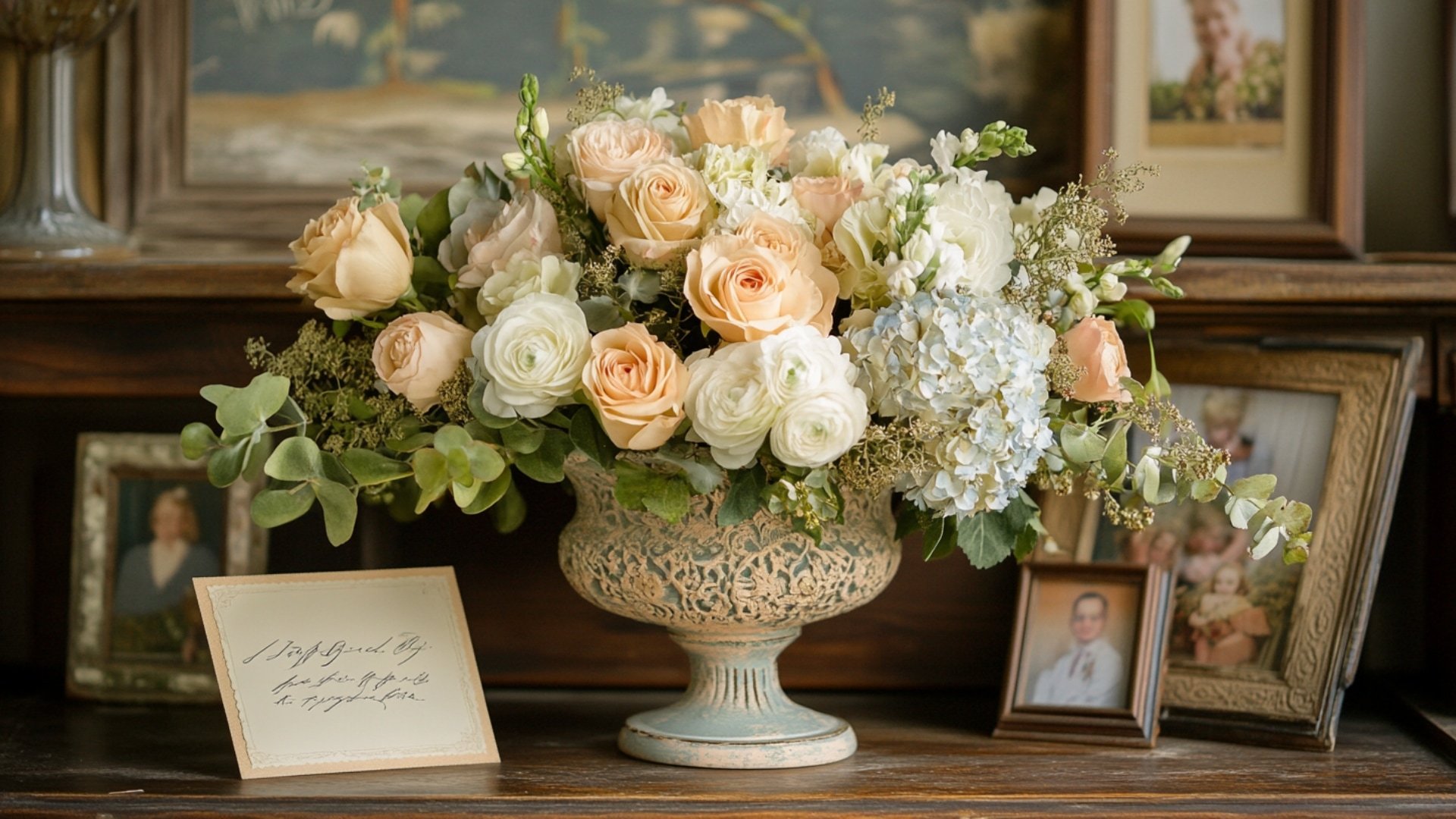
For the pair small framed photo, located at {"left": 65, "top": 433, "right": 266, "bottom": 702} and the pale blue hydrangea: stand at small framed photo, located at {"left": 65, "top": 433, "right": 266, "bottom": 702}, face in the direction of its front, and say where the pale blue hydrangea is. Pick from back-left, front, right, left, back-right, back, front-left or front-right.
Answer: front-left

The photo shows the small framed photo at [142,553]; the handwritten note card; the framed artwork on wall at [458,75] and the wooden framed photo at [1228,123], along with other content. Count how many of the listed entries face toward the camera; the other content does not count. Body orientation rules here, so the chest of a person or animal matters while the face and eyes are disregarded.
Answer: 4

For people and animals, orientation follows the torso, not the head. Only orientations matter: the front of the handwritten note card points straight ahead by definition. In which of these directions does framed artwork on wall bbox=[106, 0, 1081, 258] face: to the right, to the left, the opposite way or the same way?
the same way

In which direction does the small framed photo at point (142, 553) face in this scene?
toward the camera

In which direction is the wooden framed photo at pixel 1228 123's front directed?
toward the camera

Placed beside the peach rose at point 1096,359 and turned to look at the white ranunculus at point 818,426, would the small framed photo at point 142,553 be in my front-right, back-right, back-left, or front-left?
front-right

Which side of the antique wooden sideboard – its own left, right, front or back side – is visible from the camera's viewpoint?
front
